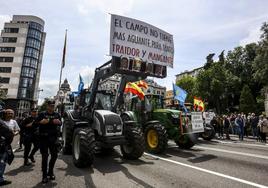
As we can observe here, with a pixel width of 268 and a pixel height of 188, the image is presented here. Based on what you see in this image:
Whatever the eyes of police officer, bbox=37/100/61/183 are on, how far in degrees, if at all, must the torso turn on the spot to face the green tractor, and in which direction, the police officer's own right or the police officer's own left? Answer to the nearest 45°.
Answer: approximately 135° to the police officer's own left

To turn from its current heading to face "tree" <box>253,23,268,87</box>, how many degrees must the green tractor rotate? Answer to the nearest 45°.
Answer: approximately 90° to its left

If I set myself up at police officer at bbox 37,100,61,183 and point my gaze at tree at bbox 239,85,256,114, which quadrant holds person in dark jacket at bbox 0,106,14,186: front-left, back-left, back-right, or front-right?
back-left

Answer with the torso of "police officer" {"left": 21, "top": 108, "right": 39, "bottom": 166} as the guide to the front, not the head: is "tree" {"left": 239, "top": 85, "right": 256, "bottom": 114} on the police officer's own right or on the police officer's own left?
on the police officer's own left

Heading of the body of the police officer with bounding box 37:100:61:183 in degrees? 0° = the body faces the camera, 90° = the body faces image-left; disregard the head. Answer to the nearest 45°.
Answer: approximately 0°

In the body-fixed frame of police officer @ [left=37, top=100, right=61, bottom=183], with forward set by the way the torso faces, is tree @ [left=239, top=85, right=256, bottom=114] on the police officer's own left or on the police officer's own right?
on the police officer's own left

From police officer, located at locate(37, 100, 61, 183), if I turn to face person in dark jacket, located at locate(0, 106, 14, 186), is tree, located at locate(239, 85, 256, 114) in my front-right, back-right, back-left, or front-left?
back-right
